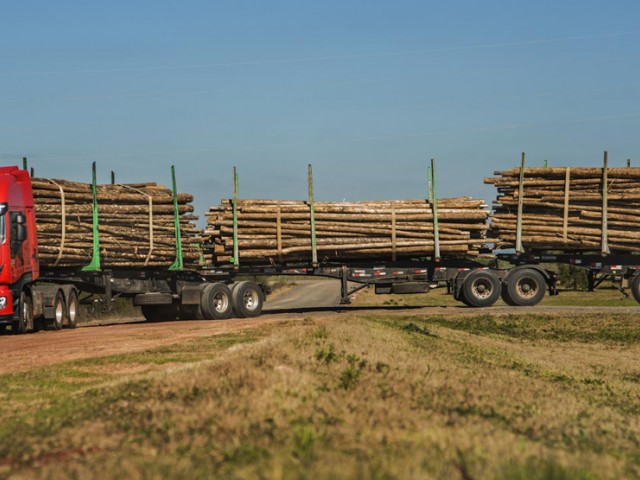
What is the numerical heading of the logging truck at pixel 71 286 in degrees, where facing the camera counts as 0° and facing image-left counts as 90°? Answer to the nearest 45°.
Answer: approximately 45°
